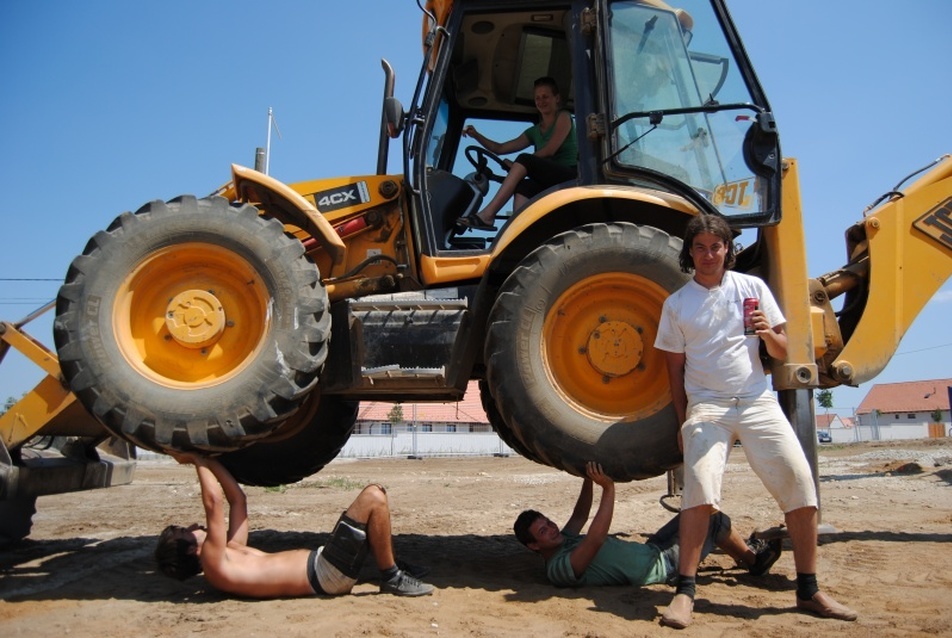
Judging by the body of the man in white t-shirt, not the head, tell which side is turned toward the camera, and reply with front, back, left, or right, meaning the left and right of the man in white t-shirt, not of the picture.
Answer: front

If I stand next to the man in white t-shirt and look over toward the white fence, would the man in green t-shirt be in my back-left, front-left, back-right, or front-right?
front-left

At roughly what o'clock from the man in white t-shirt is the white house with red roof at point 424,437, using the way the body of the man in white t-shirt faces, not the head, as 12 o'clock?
The white house with red roof is roughly at 5 o'clock from the man in white t-shirt.

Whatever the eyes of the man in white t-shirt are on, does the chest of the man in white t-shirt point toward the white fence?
no

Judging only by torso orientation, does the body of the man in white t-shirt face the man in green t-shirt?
no

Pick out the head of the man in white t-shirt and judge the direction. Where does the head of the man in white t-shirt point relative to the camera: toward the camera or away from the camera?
toward the camera
